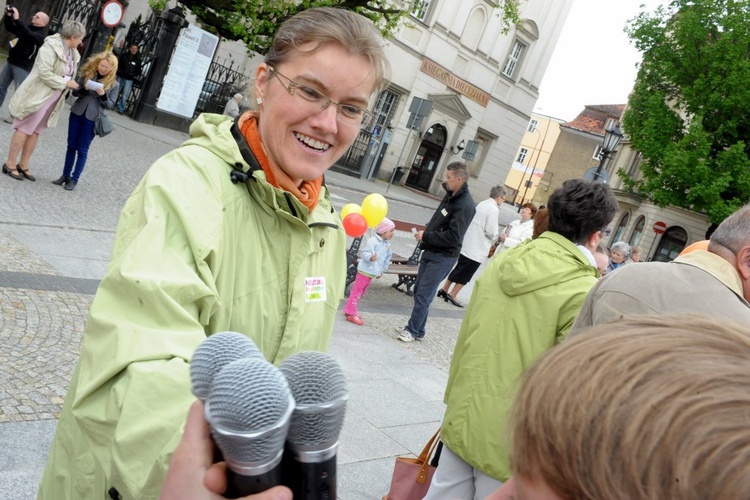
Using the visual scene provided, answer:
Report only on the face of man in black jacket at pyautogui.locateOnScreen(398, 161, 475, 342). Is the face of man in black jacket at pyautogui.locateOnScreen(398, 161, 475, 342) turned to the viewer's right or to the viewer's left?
to the viewer's left

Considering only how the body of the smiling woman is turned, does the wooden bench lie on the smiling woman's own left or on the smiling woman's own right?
on the smiling woman's own left

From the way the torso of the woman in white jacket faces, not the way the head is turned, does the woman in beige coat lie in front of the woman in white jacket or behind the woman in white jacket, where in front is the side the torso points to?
in front

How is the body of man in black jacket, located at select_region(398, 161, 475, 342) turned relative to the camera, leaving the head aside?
to the viewer's left

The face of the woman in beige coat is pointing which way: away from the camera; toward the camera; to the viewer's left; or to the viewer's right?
to the viewer's right

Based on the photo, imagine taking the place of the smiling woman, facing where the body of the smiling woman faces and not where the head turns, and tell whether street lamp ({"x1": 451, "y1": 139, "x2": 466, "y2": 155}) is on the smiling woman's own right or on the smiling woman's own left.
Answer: on the smiling woman's own left

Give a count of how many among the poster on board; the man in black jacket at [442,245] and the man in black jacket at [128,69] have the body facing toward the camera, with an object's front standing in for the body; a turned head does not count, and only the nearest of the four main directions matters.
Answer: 2

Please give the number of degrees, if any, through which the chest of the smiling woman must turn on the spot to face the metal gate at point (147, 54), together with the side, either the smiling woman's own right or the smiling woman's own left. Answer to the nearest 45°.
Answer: approximately 135° to the smiling woman's own left

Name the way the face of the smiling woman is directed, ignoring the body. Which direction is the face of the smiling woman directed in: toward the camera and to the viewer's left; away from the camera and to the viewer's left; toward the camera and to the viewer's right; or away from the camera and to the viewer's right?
toward the camera and to the viewer's right

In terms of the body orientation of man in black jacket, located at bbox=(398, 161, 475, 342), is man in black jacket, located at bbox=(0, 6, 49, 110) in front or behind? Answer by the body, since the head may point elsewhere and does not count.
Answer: in front

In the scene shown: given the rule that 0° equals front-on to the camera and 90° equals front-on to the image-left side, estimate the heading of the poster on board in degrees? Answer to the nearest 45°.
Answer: approximately 0°
